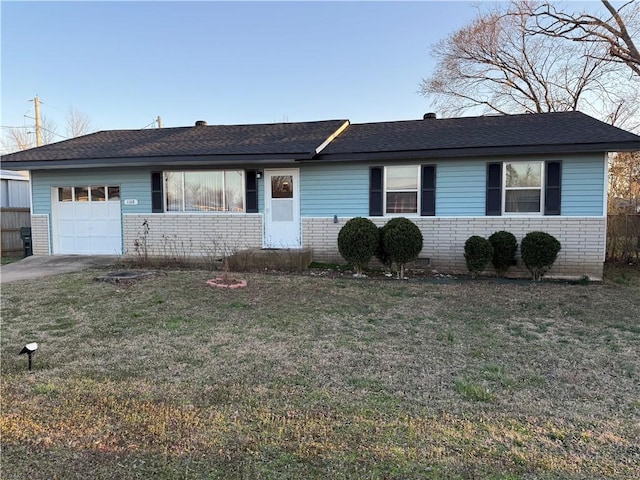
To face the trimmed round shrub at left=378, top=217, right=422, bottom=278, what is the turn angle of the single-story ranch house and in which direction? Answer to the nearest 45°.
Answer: approximately 45° to its left

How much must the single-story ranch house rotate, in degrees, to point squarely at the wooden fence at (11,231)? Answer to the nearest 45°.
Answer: approximately 90° to its right

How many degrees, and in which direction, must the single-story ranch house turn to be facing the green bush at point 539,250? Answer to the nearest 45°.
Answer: approximately 45° to its left

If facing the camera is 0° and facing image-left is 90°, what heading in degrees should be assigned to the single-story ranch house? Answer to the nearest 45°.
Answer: approximately 0°

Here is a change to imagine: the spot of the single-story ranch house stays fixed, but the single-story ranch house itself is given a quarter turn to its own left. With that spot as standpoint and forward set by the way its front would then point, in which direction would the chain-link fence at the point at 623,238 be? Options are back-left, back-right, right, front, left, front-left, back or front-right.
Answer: front

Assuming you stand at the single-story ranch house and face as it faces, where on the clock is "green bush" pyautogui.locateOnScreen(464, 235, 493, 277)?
The green bush is roughly at 10 o'clock from the single-story ranch house.

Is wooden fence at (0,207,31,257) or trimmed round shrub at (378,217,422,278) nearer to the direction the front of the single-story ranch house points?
the trimmed round shrub

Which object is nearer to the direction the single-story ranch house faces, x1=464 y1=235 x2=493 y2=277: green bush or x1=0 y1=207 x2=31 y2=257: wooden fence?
the green bush
